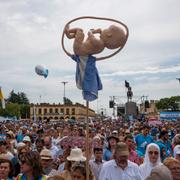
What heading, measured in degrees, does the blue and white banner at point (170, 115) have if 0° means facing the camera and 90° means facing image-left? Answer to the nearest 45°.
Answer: approximately 0°

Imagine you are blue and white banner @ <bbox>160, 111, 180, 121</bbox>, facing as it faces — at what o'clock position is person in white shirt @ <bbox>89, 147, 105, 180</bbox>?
The person in white shirt is roughly at 12 o'clock from the blue and white banner.

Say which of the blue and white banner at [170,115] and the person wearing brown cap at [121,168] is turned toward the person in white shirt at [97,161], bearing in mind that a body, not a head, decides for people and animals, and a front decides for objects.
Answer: the blue and white banner

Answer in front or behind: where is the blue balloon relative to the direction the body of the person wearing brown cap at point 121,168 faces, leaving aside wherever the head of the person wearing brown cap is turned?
behind

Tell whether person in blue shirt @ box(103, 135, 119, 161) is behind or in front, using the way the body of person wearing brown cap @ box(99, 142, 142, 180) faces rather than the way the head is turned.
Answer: behind

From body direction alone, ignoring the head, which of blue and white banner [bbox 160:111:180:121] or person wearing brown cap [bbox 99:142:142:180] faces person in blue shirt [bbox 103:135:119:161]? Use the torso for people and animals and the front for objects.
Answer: the blue and white banner
